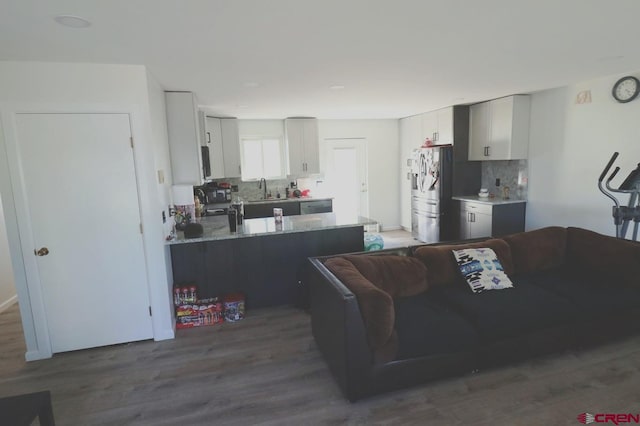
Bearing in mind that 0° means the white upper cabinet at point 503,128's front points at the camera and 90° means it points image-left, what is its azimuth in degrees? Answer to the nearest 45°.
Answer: approximately 45°

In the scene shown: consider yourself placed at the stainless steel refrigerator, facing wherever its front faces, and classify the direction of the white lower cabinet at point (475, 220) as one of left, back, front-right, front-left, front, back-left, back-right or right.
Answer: left

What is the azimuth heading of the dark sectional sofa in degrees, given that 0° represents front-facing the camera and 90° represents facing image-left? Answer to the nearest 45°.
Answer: approximately 315°

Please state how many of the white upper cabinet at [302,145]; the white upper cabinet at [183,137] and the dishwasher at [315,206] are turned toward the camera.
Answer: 2

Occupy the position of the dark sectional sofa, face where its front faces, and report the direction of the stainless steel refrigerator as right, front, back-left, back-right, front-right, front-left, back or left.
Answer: back-left

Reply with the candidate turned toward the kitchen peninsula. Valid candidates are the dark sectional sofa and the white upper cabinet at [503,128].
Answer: the white upper cabinet

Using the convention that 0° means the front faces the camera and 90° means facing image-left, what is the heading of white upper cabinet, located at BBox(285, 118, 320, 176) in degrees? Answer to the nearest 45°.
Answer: approximately 0°

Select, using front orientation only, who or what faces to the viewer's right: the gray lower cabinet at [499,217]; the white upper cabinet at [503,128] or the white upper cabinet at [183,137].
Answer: the white upper cabinet at [183,137]

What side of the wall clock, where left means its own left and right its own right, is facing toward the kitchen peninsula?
front

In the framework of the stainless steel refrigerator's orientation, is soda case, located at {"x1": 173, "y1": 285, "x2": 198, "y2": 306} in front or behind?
in front

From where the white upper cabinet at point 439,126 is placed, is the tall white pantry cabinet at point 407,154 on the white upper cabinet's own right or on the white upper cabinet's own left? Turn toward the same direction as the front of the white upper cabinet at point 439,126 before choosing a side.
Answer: on the white upper cabinet's own right

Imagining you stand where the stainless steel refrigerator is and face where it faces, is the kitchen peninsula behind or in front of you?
in front

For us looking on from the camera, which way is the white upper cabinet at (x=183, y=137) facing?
facing to the right of the viewer

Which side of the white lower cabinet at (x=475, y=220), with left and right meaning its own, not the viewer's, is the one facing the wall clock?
left

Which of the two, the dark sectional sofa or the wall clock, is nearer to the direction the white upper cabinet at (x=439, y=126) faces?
the dark sectional sofa

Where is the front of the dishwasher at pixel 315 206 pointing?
toward the camera

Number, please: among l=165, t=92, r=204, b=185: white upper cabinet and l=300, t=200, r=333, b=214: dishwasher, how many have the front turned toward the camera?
1

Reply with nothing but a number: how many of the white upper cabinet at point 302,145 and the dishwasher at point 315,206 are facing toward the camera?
2
